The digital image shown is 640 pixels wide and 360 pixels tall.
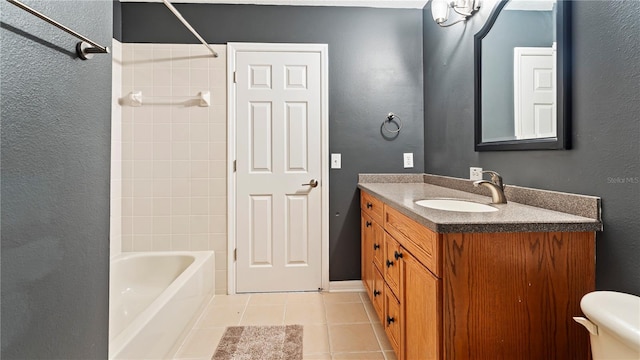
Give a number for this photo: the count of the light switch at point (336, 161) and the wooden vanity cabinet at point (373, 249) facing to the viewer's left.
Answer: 1

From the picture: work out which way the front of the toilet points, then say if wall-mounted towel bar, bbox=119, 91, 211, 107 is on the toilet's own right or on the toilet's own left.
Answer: on the toilet's own right

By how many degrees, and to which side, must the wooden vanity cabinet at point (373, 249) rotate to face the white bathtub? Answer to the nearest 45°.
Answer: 0° — it already faces it

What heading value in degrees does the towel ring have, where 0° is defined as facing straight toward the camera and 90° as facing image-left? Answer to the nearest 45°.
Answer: approximately 0°

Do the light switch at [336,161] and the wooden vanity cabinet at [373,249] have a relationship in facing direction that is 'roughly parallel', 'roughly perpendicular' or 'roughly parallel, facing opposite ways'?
roughly perpendicular

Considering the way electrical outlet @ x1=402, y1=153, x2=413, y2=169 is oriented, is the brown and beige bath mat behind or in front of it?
in front

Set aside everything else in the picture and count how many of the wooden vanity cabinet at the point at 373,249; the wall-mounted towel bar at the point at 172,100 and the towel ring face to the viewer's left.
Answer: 1

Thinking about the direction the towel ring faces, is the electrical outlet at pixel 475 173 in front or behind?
in front

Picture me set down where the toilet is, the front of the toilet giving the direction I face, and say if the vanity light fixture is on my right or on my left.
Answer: on my right

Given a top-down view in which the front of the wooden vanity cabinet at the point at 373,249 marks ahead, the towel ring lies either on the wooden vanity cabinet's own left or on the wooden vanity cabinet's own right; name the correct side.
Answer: on the wooden vanity cabinet's own right
